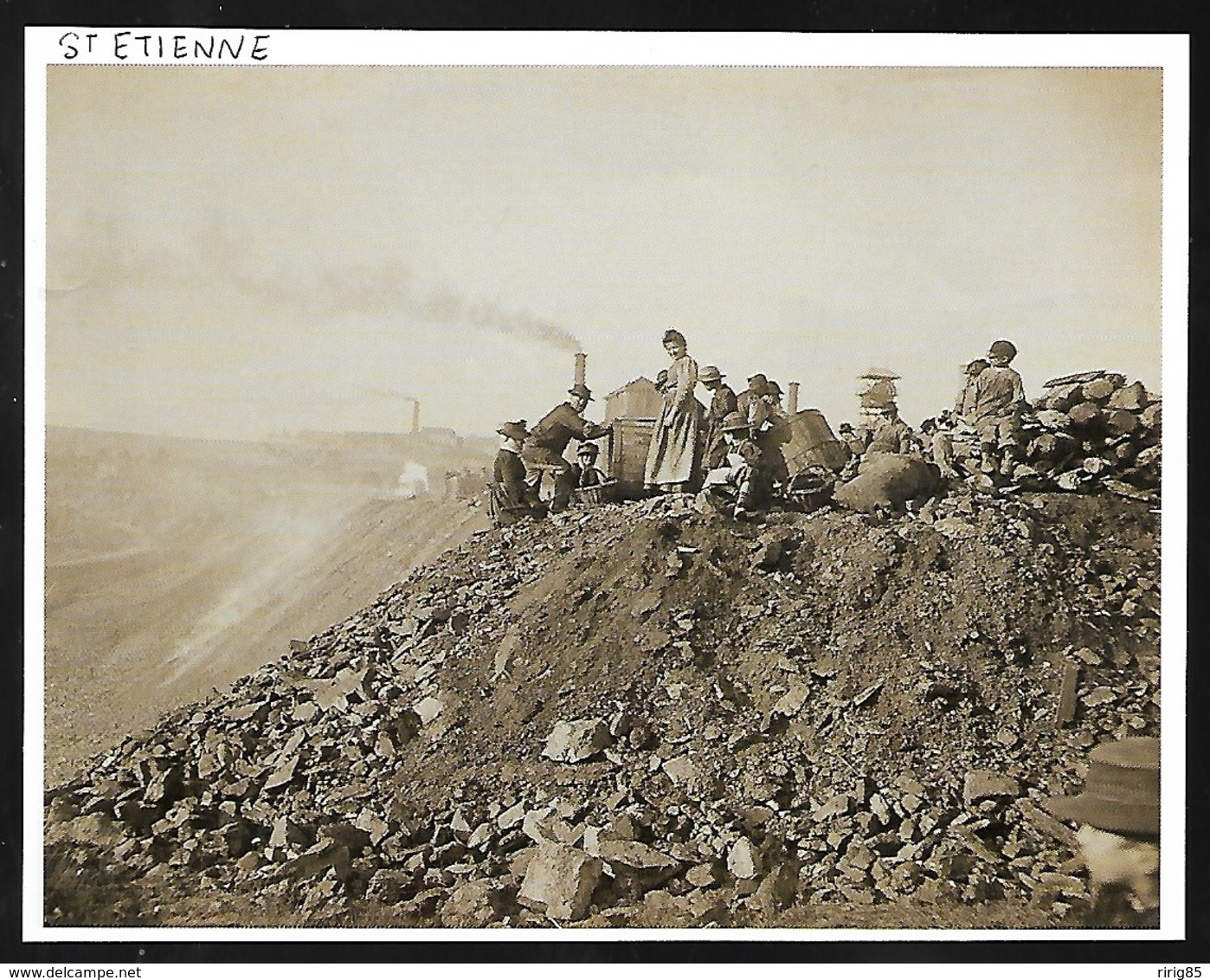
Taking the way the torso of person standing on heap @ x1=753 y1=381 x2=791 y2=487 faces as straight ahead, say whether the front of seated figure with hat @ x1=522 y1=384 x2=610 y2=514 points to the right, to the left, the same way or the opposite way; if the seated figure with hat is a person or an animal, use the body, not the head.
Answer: the opposite way

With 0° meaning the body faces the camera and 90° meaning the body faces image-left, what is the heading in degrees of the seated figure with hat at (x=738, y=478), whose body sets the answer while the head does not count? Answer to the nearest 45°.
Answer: approximately 45°

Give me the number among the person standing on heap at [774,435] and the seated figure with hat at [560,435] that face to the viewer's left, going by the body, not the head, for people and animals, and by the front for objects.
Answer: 1

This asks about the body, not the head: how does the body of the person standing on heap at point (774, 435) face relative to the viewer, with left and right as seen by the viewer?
facing to the left of the viewer

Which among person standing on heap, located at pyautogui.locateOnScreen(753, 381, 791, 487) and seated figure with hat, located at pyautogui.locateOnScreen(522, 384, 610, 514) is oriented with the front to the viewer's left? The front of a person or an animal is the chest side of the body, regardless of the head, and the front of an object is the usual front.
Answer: the person standing on heap

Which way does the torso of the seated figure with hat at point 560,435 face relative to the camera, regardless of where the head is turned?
to the viewer's right
